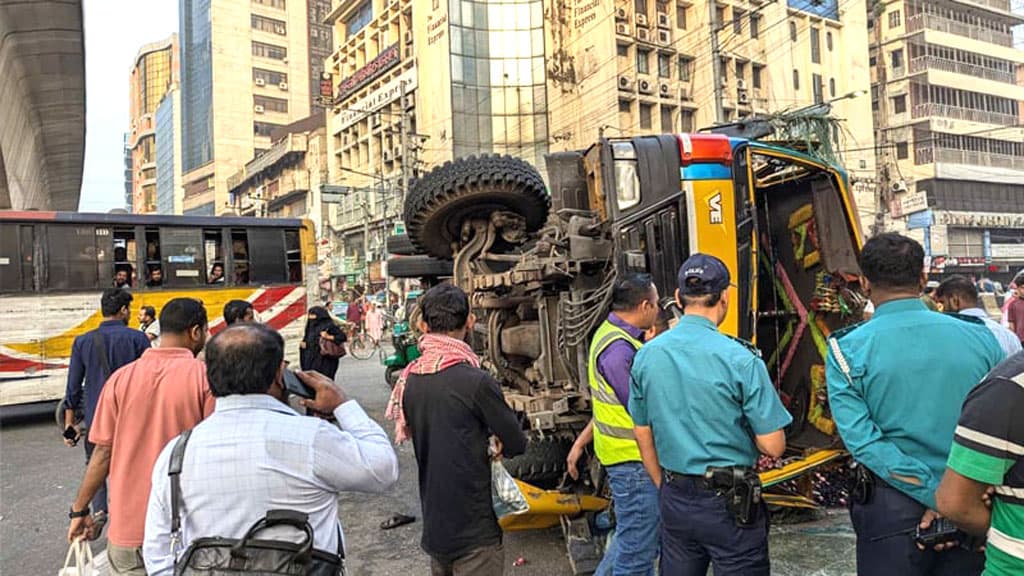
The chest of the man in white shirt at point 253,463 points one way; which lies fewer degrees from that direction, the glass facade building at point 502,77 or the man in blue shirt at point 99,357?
the glass facade building

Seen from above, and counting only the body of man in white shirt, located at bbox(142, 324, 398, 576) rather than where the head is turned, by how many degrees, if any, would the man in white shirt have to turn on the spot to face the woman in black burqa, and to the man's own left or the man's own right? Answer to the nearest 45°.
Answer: approximately 45° to the man's own left

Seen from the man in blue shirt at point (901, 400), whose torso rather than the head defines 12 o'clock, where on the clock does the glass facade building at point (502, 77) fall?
The glass facade building is roughly at 11 o'clock from the man in blue shirt.

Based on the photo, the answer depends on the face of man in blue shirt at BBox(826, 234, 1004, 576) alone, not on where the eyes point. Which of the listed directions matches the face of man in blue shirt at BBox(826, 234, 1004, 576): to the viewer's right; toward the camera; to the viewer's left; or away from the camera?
away from the camera

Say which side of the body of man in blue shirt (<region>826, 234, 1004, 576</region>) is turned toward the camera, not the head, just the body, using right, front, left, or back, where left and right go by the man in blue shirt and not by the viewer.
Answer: back

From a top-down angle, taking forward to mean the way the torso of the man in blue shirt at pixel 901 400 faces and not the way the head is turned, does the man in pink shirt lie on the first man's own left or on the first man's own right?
on the first man's own left

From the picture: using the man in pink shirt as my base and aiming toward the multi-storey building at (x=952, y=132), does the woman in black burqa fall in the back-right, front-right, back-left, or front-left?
front-left

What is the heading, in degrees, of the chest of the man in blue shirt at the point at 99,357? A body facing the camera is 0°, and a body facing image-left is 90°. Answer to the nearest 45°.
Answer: approximately 180°

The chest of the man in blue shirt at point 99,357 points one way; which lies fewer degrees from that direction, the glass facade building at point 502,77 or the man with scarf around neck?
the glass facade building

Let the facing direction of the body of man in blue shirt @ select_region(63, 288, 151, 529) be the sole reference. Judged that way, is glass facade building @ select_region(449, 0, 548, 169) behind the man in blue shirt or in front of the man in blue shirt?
in front

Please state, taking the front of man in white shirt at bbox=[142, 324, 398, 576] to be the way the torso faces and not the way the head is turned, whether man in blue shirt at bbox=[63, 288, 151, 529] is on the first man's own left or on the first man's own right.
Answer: on the first man's own left
